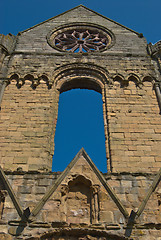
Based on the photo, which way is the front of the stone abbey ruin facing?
toward the camera
